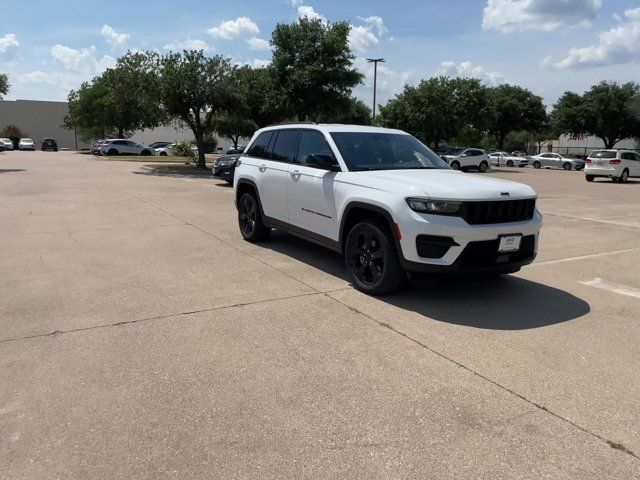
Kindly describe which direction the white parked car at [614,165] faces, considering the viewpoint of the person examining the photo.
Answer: facing away from the viewer and to the right of the viewer

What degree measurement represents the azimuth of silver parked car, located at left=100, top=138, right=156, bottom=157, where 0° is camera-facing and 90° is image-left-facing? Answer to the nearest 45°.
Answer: approximately 270°

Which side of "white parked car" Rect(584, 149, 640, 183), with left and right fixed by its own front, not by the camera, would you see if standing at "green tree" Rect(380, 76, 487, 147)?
left

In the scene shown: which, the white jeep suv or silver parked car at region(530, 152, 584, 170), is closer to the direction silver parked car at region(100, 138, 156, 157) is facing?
the silver parked car at region(530, 152, 584, 170)

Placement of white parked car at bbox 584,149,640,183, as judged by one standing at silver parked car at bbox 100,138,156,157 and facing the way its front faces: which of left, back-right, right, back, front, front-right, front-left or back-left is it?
front-right

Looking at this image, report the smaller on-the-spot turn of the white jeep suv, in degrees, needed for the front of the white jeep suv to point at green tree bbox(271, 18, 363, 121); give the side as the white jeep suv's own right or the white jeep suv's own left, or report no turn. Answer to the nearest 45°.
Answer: approximately 135° to the white jeep suv's own left

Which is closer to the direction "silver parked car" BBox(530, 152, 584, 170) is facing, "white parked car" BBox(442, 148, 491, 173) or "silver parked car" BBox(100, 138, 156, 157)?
the white parked car

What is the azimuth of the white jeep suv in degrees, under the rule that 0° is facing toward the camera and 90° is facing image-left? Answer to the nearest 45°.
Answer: approximately 315°
